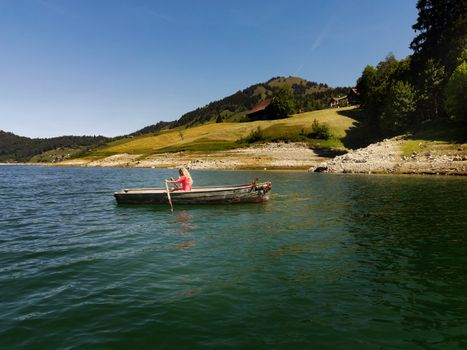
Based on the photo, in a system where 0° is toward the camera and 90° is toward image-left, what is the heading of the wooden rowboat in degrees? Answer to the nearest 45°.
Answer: approximately 270°
